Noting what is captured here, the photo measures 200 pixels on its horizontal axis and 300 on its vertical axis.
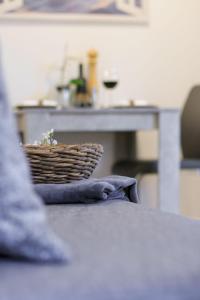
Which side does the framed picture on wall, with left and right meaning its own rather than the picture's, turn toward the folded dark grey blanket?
front

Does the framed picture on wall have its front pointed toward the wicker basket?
yes

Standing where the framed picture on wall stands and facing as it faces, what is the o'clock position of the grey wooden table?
The grey wooden table is roughly at 11 o'clock from the framed picture on wall.

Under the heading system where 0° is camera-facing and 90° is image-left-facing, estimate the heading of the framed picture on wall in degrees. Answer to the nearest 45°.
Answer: approximately 0°

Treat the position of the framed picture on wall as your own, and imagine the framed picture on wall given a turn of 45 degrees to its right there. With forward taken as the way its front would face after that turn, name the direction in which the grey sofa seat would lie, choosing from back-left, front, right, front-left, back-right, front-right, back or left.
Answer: front-left

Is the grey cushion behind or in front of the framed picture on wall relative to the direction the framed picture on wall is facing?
in front
